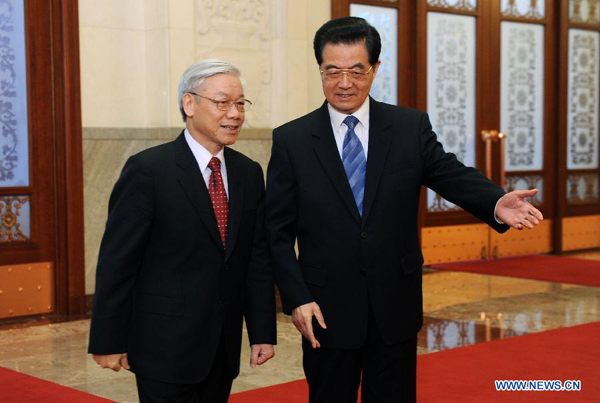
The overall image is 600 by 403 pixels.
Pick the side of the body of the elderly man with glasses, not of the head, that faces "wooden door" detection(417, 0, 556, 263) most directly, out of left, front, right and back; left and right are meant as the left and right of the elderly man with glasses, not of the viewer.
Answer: left

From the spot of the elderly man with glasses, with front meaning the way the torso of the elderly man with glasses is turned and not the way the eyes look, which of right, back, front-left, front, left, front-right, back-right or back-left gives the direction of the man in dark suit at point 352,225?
front-left

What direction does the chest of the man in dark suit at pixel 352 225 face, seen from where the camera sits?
toward the camera

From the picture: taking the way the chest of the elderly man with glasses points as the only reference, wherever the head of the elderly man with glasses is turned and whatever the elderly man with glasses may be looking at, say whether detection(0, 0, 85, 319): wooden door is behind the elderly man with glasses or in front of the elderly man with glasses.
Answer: behind

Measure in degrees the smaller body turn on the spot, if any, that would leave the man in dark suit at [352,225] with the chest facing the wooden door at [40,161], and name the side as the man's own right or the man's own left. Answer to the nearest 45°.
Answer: approximately 135° to the man's own right

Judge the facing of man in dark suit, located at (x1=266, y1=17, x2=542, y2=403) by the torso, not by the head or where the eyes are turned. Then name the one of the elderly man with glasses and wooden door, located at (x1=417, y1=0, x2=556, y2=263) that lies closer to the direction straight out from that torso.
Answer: the elderly man with glasses

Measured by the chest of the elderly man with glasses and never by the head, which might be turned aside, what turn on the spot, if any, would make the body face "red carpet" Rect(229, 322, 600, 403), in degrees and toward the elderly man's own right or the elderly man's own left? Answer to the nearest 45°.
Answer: approximately 90° to the elderly man's own left

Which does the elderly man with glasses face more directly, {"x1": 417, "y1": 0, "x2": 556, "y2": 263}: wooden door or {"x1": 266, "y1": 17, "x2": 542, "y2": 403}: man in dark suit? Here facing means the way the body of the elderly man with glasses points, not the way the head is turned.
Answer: the man in dark suit

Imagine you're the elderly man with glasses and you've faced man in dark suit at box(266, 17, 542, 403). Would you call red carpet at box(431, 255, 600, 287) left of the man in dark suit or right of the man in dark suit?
left

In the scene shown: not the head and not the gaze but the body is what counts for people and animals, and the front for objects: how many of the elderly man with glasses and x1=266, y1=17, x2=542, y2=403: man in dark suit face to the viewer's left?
0
